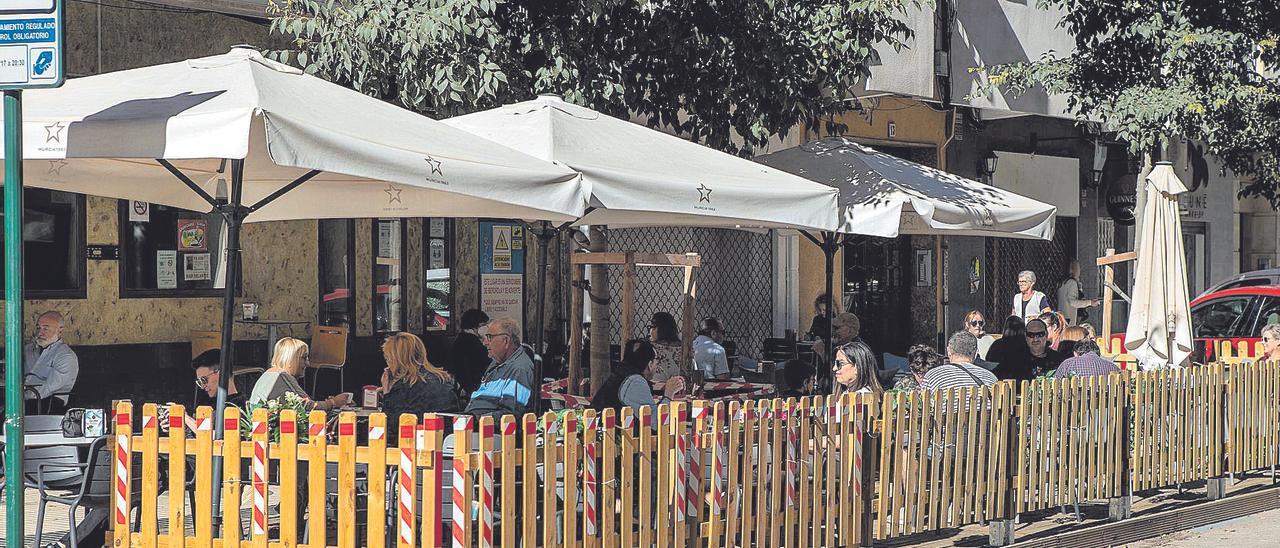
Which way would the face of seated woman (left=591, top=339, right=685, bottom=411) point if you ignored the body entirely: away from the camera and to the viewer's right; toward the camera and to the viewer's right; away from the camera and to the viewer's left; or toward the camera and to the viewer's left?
away from the camera and to the viewer's right

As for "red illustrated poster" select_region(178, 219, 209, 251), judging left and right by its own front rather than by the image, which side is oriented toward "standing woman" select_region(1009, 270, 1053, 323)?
left

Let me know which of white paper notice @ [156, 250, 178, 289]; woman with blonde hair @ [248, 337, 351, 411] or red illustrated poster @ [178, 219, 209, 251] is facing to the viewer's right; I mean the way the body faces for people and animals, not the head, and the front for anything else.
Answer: the woman with blonde hair

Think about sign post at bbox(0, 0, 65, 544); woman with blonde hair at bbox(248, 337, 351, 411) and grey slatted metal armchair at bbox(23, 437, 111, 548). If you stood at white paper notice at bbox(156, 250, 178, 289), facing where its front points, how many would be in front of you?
3

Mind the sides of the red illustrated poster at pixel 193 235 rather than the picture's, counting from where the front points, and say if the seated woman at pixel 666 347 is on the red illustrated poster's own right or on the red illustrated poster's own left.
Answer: on the red illustrated poster's own left

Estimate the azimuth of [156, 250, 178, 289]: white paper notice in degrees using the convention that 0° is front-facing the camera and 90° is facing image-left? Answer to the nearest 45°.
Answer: approximately 0°

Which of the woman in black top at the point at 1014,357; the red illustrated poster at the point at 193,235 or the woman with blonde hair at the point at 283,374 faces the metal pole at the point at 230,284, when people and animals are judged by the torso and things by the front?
the red illustrated poster

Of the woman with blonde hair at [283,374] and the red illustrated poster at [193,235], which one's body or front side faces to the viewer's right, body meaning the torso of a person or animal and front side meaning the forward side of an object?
the woman with blonde hair

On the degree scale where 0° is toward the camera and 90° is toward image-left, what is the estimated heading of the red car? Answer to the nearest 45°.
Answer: approximately 90°

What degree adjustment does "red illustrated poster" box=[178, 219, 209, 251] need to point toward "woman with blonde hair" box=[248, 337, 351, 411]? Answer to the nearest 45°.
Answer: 0° — it already faces them
